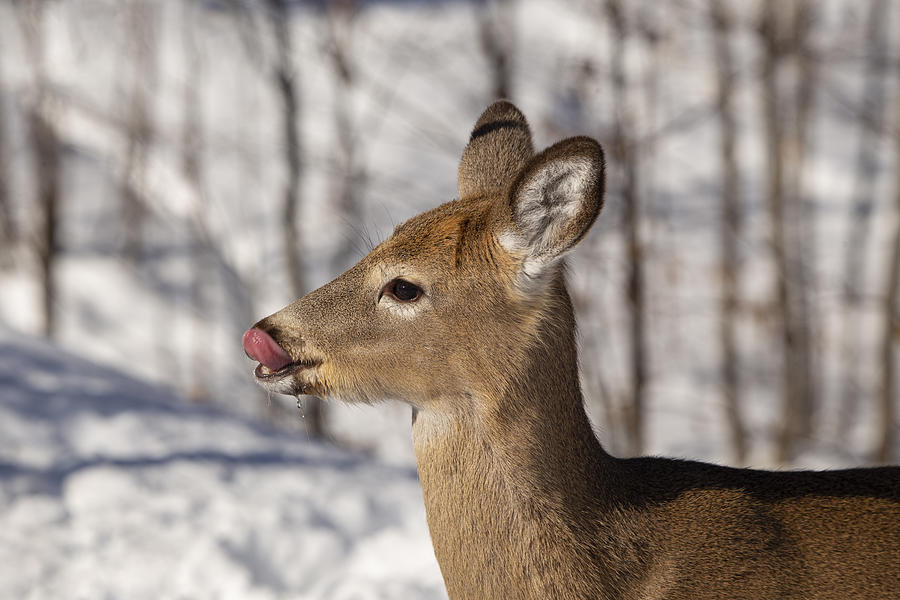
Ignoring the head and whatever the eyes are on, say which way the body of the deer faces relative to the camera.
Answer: to the viewer's left

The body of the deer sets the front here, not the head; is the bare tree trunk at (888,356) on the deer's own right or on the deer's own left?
on the deer's own right

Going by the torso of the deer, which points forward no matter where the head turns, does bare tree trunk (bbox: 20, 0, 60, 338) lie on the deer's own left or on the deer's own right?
on the deer's own right

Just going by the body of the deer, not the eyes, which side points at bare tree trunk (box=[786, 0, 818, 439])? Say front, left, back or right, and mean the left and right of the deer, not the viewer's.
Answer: right

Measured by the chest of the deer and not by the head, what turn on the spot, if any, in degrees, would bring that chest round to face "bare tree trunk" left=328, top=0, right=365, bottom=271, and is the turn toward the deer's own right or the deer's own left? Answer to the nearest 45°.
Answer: approximately 90° to the deer's own right

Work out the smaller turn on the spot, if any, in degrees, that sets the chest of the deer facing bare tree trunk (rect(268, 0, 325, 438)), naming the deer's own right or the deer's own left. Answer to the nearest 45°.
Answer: approximately 90° to the deer's own right
